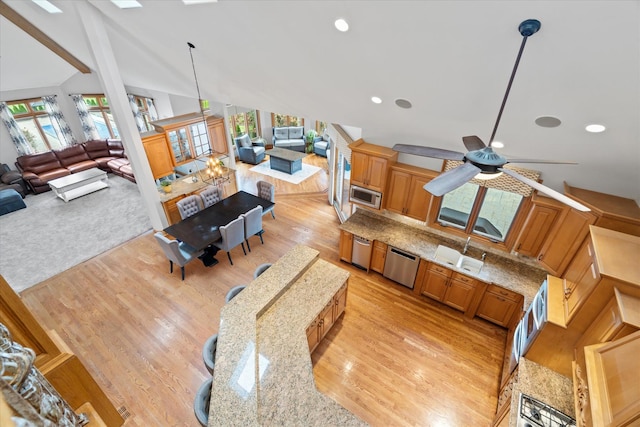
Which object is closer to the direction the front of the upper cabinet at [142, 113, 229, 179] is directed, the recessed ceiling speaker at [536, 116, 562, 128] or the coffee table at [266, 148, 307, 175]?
the recessed ceiling speaker

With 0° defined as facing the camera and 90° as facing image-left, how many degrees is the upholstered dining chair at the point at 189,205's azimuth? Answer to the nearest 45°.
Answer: approximately 315°

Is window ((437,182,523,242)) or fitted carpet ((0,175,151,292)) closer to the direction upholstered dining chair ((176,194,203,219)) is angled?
the window

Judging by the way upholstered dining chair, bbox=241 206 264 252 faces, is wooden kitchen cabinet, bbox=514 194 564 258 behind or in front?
behind

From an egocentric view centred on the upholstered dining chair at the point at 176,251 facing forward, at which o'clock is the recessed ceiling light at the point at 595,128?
The recessed ceiling light is roughly at 3 o'clock from the upholstered dining chair.

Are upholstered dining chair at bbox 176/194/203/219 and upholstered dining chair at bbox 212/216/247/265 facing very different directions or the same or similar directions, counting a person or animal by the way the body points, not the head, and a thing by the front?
very different directions

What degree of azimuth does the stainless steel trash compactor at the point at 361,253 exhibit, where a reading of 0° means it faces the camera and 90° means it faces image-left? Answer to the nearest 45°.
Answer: approximately 45°

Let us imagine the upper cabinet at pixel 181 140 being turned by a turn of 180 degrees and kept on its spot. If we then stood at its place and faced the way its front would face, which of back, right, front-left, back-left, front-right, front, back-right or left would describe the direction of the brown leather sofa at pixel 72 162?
front

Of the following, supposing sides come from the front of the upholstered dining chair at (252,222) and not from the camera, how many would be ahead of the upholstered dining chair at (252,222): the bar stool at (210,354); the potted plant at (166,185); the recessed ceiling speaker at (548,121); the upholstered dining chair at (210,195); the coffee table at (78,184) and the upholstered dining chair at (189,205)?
4

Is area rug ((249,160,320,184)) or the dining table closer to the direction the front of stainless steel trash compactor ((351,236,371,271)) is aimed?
the dining table

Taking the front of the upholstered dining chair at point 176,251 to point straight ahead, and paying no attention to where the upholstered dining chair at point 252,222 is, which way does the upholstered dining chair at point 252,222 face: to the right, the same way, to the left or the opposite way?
to the left

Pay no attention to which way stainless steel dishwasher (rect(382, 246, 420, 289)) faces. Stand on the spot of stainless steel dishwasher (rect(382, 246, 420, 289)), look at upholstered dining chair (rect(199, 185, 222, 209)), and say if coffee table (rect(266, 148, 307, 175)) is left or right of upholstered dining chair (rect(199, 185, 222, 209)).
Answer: right

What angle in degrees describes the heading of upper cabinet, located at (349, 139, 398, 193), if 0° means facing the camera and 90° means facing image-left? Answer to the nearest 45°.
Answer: approximately 45°

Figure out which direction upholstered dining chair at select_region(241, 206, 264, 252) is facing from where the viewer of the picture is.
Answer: facing away from the viewer and to the left of the viewer

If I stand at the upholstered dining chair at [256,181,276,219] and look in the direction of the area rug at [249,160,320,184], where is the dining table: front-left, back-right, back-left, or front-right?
back-left
